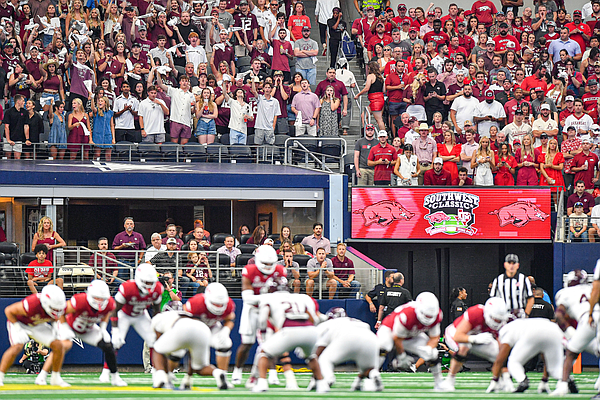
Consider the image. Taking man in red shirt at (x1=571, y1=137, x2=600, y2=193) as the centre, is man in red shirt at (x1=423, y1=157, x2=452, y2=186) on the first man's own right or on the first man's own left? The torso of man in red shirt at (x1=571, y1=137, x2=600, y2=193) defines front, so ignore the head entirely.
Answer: on the first man's own right

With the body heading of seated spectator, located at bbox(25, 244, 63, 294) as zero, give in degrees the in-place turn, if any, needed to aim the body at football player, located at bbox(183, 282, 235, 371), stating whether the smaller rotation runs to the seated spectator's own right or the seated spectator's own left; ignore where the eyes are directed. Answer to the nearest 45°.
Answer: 0° — they already face them

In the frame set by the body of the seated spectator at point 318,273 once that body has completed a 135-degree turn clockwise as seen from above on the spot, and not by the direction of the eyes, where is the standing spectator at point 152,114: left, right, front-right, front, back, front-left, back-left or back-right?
front

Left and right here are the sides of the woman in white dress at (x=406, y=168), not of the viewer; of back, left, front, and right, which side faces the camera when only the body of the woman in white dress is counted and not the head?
front

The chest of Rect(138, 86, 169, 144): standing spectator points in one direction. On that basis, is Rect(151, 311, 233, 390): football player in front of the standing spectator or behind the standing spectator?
in front

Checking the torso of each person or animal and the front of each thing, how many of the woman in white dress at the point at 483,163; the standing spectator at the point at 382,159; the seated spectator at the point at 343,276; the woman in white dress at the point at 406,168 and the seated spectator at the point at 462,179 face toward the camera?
5

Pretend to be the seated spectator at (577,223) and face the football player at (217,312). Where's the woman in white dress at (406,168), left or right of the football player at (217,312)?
right

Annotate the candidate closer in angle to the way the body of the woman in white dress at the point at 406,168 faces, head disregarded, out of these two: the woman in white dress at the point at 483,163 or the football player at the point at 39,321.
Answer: the football player

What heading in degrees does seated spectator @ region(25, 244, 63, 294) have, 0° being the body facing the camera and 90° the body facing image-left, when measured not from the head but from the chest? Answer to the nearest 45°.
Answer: approximately 0°

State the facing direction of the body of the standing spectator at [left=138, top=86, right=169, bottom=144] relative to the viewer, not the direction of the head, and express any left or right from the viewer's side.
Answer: facing the viewer

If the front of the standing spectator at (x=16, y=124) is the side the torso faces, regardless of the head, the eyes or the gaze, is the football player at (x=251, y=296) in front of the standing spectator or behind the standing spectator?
in front

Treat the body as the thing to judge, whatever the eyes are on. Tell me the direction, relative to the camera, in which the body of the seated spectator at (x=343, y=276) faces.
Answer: toward the camera

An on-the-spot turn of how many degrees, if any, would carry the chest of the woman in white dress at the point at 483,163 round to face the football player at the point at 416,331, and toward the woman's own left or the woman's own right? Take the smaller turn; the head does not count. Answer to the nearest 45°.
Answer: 0° — they already face them

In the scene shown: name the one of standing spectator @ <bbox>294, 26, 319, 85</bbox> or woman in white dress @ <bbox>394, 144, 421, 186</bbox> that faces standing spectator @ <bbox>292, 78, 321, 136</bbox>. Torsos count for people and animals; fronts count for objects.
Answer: standing spectator @ <bbox>294, 26, 319, 85</bbox>

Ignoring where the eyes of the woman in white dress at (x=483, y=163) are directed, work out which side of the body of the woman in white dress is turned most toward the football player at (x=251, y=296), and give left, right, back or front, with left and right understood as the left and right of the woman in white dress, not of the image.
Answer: front

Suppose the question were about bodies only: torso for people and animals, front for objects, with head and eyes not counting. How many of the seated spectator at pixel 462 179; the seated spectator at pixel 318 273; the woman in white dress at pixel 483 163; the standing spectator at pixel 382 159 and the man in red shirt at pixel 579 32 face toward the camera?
5

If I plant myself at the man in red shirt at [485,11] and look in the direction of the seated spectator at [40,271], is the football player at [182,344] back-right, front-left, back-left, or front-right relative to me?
front-left

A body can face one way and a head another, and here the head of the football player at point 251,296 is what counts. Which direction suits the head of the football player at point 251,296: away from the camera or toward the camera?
toward the camera
